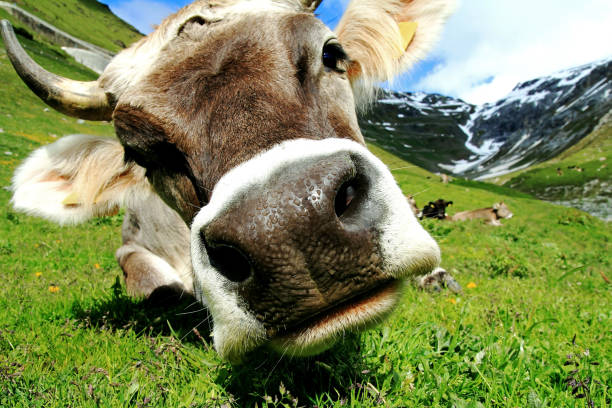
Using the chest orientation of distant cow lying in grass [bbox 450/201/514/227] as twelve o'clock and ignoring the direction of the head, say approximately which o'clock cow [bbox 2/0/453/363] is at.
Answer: The cow is roughly at 3 o'clock from the distant cow lying in grass.

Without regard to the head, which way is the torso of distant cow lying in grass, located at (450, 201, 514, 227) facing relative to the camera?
to the viewer's right

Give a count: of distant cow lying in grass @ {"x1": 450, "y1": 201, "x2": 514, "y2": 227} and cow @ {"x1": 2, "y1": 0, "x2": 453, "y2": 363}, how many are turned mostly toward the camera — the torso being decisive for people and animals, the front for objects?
1

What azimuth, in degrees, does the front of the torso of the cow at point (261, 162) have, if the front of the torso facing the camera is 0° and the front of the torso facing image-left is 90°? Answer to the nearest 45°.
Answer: approximately 0°
